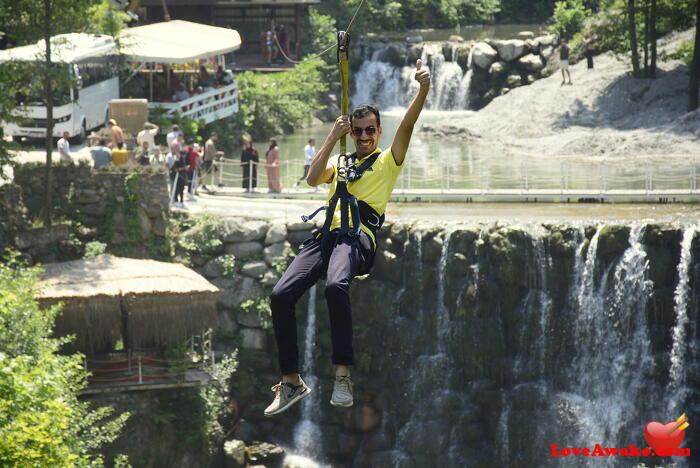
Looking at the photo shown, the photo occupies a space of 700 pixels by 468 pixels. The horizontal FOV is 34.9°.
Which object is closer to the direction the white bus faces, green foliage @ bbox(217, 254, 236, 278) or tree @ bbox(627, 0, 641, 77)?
the green foliage

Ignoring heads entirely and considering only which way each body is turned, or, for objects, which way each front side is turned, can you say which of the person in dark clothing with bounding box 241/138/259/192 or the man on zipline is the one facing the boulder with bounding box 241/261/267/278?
the person in dark clothing

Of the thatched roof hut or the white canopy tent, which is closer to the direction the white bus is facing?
the thatched roof hut

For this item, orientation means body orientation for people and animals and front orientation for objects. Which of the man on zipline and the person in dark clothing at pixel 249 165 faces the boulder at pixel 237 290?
the person in dark clothing

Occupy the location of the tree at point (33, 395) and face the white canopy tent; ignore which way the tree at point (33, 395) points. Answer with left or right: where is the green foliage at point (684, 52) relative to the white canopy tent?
right

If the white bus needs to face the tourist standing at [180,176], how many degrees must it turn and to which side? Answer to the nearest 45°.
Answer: approximately 90° to its left

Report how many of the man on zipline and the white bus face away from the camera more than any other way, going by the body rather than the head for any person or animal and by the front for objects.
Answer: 0

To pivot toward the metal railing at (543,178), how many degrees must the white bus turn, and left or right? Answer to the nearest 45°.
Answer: approximately 135° to its left

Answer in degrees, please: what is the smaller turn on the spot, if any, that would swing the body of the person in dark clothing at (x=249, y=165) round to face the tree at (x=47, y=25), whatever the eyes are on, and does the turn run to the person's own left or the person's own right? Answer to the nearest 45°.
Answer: approximately 45° to the person's own right

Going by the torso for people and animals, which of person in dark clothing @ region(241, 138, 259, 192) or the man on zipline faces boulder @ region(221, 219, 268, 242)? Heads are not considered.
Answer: the person in dark clothing

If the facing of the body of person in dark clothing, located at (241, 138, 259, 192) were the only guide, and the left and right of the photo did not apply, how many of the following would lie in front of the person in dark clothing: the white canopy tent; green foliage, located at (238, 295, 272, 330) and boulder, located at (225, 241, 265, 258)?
2

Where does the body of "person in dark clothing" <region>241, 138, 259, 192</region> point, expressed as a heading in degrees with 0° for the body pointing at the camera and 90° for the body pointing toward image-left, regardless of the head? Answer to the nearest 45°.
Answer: approximately 0°

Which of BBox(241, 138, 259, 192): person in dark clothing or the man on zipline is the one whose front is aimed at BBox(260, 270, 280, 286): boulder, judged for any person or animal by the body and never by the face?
the person in dark clothing
